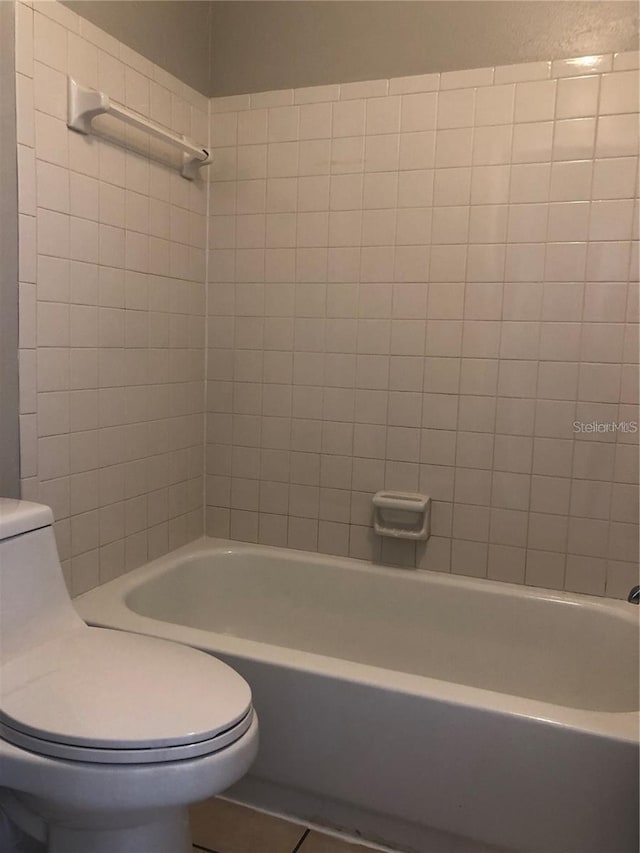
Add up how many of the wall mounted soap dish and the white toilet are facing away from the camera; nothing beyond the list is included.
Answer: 0

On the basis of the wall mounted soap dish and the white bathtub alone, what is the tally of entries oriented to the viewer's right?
0

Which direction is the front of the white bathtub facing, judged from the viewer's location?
facing the viewer and to the left of the viewer

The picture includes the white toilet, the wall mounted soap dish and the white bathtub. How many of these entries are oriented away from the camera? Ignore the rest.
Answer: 0

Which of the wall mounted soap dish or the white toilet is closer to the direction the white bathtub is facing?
the white toilet

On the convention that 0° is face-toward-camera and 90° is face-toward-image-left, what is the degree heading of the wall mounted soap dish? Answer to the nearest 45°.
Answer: approximately 45°

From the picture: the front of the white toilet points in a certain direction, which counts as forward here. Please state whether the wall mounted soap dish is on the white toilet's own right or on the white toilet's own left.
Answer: on the white toilet's own left

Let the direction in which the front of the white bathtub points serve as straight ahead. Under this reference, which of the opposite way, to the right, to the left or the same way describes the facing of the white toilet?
to the left

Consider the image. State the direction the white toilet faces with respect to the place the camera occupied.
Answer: facing the viewer and to the right of the viewer

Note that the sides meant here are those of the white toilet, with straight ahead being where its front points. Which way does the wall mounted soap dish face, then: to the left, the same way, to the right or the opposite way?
to the right

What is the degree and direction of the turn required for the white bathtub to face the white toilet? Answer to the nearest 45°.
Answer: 0° — it already faces it
